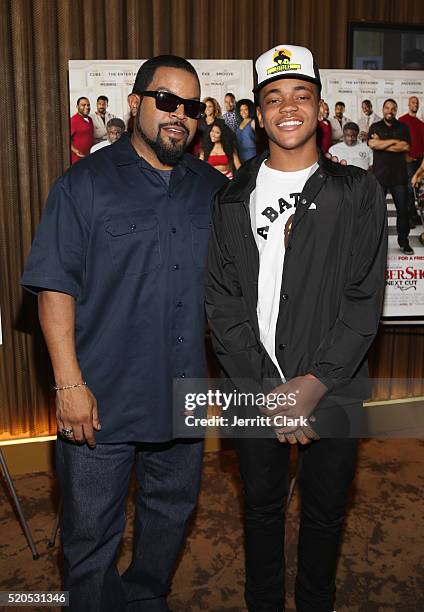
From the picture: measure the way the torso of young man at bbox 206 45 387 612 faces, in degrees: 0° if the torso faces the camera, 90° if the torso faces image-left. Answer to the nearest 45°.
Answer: approximately 0°
